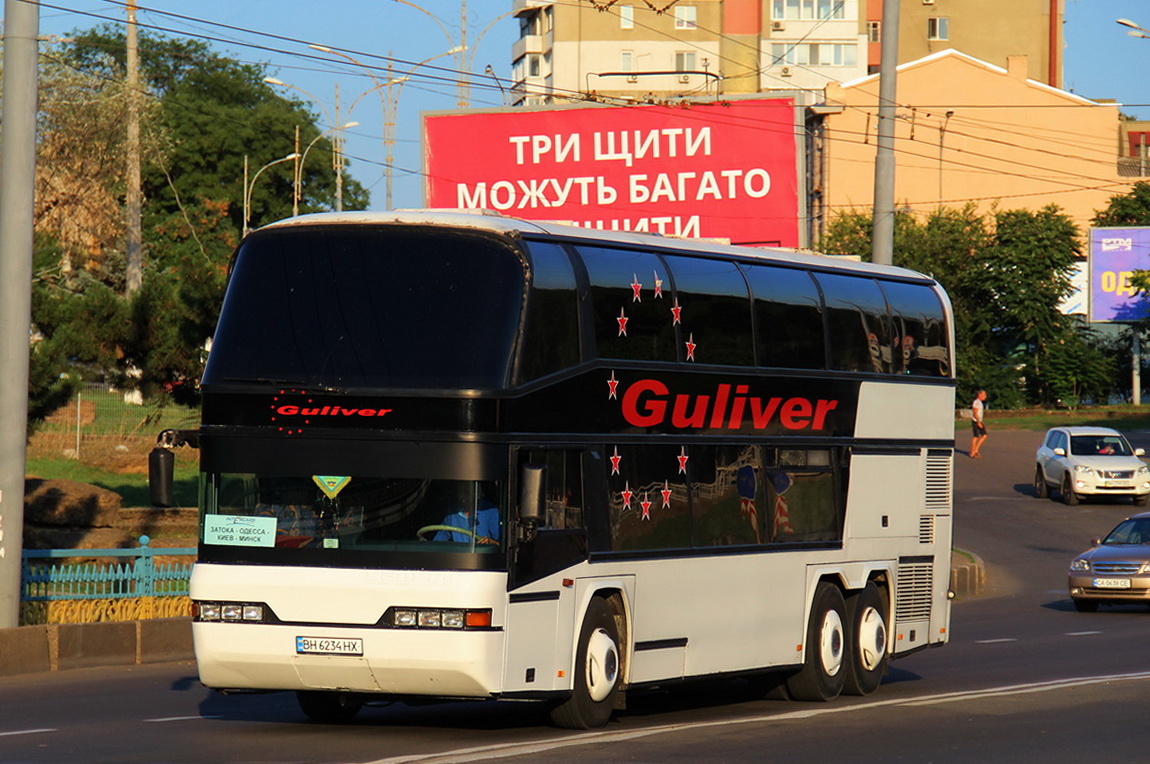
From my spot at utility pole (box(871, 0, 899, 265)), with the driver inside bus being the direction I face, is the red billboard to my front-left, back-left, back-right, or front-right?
back-right

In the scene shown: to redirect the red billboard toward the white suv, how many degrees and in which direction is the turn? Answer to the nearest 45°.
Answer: approximately 135° to its left

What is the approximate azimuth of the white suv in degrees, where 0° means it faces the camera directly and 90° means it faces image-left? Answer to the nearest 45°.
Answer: approximately 315°

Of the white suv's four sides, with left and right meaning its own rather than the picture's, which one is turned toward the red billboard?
right

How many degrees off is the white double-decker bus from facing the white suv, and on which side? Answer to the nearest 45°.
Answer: approximately 180°

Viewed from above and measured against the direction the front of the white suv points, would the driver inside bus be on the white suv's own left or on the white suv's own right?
on the white suv's own right

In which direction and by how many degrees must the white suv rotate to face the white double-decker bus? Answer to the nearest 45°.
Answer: approximately 45° to its right
